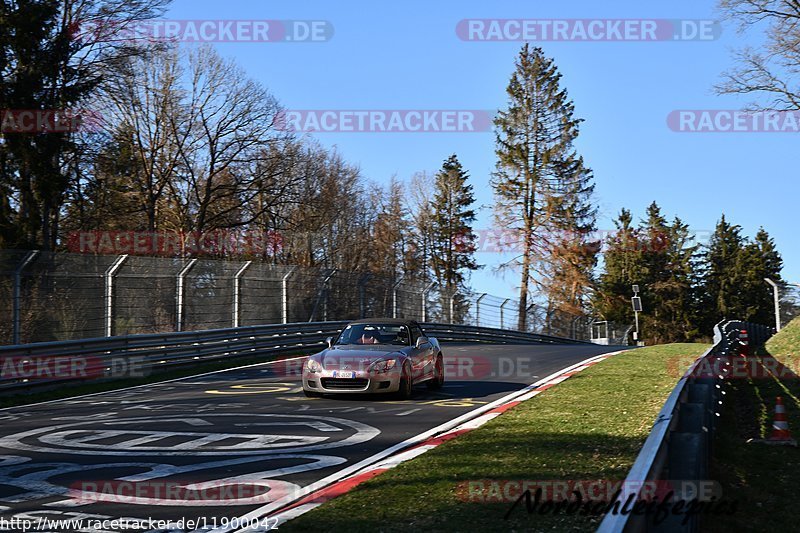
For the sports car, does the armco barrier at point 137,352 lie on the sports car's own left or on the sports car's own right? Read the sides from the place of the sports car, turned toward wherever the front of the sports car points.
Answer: on the sports car's own right

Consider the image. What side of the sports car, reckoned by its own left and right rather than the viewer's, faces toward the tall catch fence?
right

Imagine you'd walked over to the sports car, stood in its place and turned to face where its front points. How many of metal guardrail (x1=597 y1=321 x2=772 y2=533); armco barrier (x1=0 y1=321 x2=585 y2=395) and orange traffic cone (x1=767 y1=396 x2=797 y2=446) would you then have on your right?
1

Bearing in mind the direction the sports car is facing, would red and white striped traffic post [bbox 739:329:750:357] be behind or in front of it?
behind

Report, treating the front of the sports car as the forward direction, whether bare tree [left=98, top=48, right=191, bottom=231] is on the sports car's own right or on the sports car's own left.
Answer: on the sports car's own right

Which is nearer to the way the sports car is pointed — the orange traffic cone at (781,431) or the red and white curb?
the red and white curb

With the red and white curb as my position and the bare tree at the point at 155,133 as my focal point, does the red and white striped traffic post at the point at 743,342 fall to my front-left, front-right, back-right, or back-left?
front-right

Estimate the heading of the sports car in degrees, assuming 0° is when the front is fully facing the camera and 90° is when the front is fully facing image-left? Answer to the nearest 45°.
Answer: approximately 45°

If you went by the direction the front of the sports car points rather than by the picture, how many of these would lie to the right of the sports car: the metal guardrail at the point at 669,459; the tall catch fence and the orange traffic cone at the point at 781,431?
1

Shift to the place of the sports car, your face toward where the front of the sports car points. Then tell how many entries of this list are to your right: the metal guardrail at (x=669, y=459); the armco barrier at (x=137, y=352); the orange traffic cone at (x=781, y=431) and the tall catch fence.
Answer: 2

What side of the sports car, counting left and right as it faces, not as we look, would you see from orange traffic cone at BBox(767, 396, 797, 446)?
left

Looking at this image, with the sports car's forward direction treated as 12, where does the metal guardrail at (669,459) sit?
The metal guardrail is roughly at 10 o'clock from the sports car.
